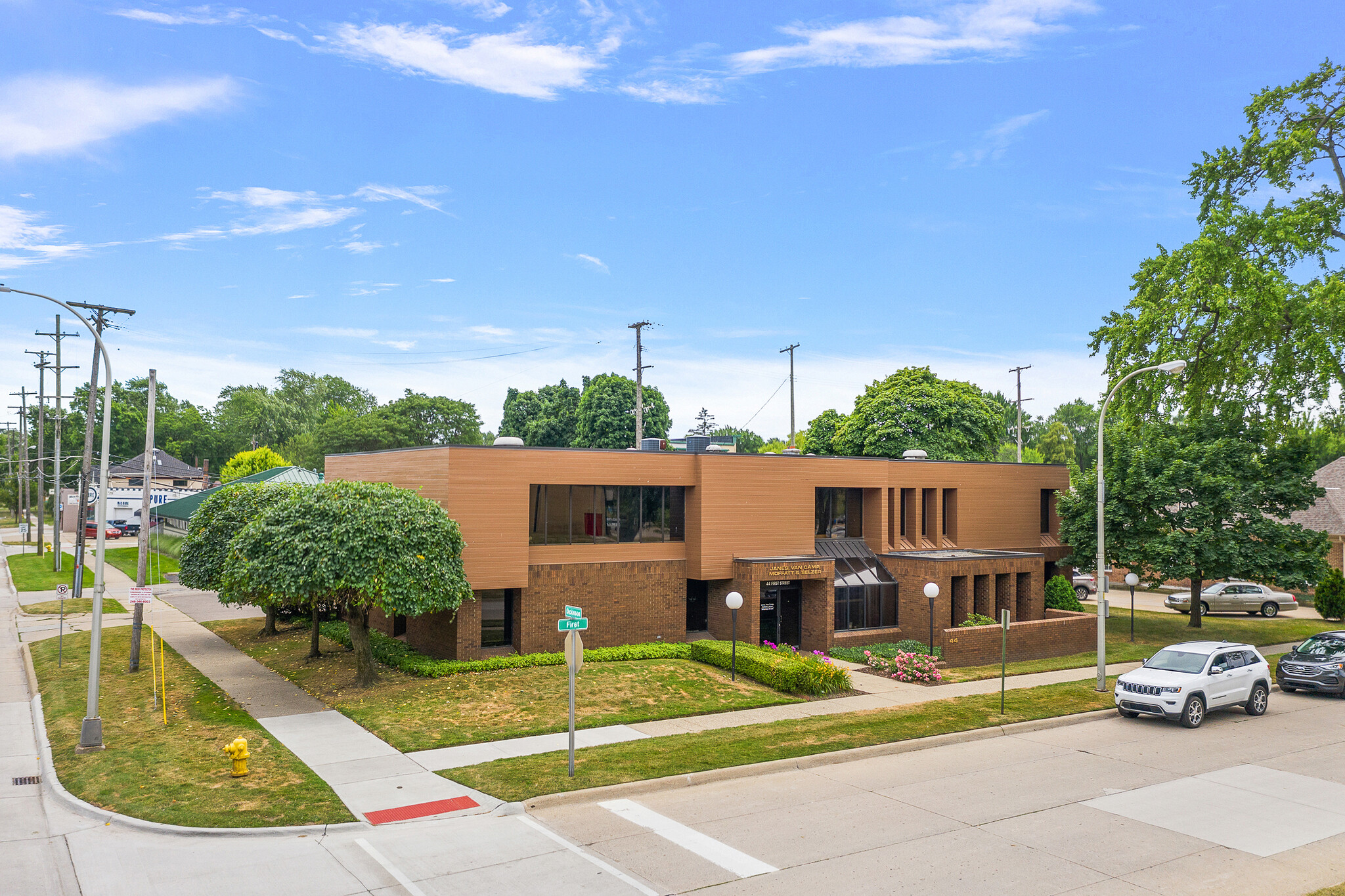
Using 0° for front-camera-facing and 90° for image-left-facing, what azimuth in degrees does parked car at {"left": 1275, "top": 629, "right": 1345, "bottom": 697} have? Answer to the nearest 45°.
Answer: approximately 45°

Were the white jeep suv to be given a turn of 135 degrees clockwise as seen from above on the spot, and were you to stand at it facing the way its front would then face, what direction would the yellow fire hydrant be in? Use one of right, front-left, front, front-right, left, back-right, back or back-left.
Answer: back-left

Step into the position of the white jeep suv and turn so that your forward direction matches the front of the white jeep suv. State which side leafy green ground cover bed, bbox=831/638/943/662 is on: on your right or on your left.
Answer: on your right

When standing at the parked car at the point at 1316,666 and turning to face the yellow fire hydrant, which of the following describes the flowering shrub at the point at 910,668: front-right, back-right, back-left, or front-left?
front-right

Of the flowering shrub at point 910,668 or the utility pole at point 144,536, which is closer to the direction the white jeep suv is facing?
the utility pole

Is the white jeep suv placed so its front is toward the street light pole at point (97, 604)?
yes

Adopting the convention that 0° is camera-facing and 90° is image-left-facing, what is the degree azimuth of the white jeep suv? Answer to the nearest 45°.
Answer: approximately 45°

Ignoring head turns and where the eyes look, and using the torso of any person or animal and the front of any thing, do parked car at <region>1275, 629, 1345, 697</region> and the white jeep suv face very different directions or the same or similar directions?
same or similar directions

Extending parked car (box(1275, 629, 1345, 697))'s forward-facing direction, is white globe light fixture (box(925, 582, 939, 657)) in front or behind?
in front

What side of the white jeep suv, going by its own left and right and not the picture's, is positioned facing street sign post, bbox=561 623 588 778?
front

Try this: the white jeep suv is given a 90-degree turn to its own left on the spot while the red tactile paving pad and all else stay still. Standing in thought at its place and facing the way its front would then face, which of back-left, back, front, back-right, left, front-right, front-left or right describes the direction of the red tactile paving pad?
right

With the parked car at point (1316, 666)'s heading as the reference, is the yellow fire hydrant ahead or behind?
ahead

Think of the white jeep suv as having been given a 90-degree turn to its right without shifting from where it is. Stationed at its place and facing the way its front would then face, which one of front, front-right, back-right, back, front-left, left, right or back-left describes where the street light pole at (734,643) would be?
front-left

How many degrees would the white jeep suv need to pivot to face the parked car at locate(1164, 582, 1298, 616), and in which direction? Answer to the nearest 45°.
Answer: approximately 135° to its right

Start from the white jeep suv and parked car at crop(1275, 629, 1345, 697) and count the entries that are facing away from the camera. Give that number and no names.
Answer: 0

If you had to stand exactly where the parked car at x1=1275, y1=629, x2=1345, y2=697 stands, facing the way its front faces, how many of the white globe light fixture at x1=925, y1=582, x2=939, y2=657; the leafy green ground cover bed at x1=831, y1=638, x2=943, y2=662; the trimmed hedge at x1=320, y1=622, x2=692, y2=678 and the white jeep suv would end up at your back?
0
